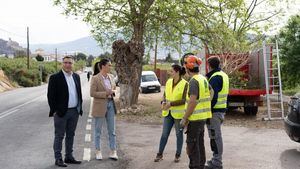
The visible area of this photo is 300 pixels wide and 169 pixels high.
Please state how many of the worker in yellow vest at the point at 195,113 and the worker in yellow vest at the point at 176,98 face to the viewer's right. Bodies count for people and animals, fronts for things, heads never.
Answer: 0

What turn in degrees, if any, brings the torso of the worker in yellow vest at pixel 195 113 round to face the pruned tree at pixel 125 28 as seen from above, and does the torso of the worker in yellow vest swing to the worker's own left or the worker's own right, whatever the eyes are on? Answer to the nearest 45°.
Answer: approximately 45° to the worker's own right

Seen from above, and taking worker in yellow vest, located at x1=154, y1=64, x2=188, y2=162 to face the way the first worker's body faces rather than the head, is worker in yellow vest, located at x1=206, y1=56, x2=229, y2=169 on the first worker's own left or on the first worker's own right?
on the first worker's own left

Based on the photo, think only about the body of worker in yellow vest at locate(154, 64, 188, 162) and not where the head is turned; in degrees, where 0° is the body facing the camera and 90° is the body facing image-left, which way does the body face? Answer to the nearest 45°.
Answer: approximately 45°

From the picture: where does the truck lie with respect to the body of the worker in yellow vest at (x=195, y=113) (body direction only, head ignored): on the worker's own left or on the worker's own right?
on the worker's own right

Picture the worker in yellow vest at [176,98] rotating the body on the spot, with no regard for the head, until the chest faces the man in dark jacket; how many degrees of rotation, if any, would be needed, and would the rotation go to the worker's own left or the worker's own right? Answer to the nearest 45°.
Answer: approximately 45° to the worker's own right

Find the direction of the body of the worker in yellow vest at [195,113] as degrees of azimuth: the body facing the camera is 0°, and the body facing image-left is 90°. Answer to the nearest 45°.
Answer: approximately 135°
